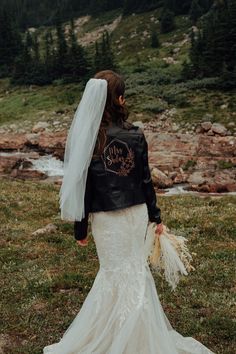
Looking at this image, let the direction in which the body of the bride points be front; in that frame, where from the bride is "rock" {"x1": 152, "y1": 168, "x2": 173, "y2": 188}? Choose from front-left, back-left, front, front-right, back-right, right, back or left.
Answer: front

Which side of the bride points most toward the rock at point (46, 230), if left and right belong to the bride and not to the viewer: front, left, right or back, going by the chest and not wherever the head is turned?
front

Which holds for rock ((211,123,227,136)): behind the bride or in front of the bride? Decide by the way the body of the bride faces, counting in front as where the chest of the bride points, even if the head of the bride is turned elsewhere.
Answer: in front

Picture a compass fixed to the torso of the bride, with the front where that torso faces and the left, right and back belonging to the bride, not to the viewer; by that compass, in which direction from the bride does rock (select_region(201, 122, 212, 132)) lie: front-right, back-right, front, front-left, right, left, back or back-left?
front

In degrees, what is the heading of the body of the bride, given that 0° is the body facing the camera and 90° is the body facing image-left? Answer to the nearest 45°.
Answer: approximately 180°

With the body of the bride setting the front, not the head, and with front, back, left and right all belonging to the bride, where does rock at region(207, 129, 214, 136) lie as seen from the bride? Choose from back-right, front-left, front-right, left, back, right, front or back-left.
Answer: front

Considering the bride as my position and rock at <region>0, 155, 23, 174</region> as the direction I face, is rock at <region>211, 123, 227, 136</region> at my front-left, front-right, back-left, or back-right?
front-right

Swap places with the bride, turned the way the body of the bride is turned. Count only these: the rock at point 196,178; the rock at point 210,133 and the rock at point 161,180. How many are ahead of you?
3

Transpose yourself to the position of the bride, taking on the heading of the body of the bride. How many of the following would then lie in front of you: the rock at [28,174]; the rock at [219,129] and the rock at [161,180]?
3

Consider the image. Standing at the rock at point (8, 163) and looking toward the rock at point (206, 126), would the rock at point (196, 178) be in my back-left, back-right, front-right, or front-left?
front-right

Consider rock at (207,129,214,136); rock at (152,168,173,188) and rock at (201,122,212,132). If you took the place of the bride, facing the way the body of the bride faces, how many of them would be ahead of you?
3

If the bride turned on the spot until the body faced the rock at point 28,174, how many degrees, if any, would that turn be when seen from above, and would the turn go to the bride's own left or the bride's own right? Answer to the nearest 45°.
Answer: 0° — they already face it

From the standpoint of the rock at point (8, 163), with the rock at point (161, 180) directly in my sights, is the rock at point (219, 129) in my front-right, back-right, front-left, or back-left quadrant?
front-left

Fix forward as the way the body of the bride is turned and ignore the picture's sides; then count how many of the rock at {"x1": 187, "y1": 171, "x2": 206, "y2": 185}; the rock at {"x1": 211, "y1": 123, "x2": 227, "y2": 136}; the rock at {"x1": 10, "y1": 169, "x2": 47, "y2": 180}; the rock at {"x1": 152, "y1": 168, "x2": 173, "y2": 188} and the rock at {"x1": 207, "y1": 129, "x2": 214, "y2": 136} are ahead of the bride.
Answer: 5

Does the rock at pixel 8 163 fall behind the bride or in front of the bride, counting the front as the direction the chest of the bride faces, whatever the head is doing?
in front
